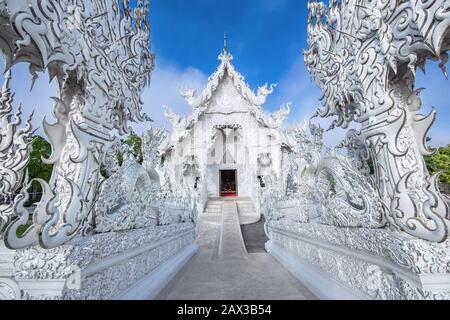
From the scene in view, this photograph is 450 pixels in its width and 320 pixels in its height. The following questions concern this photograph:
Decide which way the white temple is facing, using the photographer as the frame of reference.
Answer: facing the viewer

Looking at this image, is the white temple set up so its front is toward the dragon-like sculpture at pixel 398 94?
yes

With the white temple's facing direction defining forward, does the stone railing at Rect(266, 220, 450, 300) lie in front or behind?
in front

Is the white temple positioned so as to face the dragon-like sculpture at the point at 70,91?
yes

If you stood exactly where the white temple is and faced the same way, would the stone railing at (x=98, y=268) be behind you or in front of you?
in front
